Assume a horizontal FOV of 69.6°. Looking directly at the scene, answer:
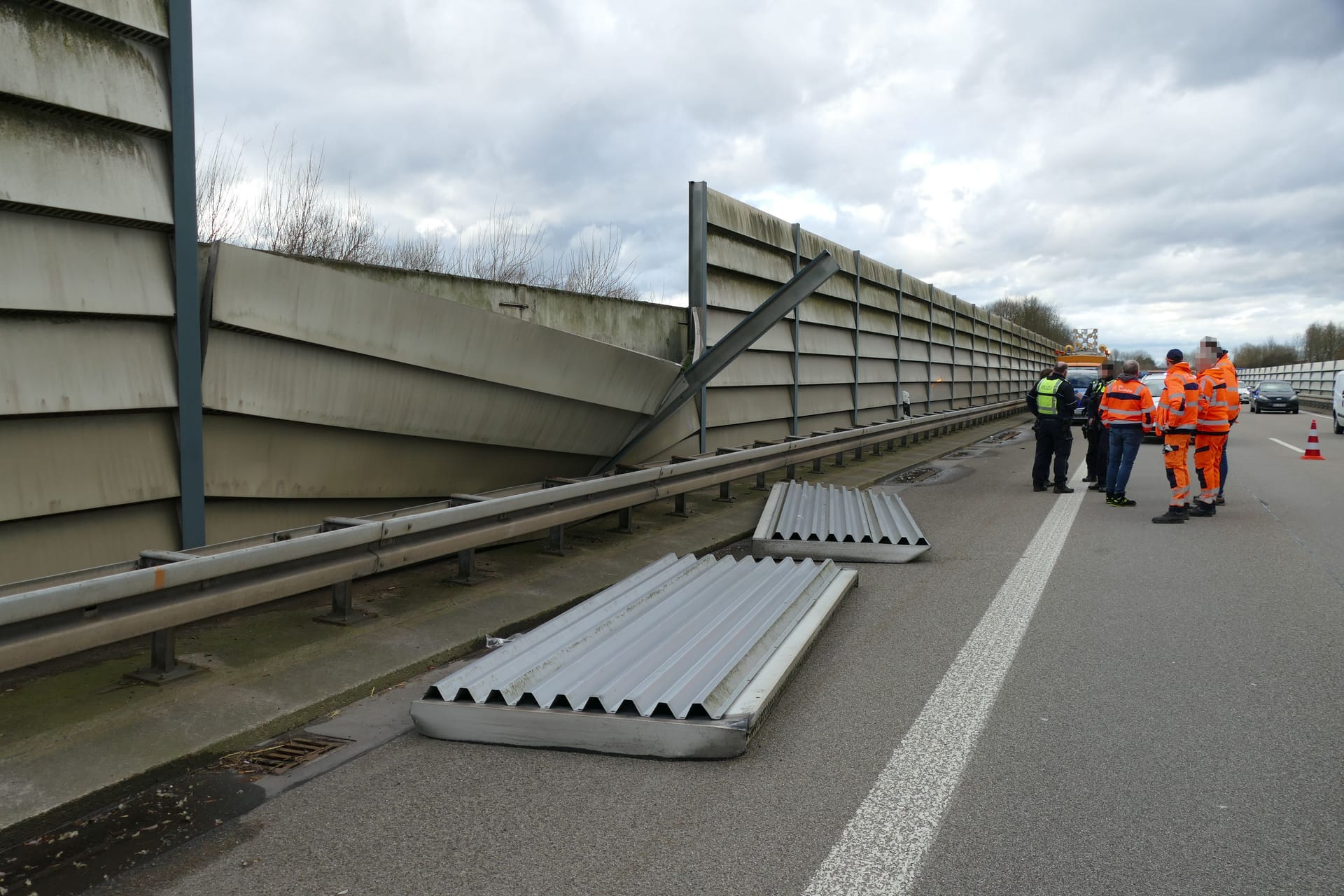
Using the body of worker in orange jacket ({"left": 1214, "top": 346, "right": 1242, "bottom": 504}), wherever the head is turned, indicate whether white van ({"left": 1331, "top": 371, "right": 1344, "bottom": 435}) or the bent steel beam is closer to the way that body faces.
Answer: the bent steel beam

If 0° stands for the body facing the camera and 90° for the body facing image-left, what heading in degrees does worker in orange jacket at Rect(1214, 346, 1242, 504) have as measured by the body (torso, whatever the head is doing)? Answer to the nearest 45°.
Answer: approximately 90°

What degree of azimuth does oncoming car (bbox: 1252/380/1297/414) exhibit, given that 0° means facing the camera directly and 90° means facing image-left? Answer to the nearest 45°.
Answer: approximately 0°

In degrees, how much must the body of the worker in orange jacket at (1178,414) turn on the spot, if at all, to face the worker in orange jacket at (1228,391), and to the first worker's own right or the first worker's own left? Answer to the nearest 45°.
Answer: approximately 135° to the first worker's own right

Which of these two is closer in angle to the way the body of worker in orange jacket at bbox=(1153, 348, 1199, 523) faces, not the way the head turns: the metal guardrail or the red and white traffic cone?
the metal guardrail

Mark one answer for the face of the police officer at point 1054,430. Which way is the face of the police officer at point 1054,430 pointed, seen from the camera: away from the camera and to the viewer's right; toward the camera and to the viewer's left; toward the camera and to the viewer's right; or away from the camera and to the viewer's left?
away from the camera and to the viewer's right

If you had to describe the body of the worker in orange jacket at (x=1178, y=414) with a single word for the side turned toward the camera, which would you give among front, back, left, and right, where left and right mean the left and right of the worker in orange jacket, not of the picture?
left
